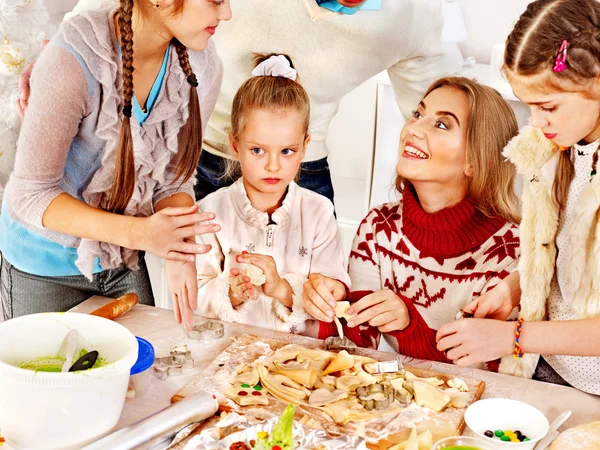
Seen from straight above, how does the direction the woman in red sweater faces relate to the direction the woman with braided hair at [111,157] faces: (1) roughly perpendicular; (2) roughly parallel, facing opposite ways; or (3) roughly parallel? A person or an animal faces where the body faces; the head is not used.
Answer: roughly perpendicular

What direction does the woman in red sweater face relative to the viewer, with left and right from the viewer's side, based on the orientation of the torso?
facing the viewer and to the left of the viewer

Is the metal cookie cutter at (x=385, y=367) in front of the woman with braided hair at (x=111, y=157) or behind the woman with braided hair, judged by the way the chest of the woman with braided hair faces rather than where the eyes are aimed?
in front

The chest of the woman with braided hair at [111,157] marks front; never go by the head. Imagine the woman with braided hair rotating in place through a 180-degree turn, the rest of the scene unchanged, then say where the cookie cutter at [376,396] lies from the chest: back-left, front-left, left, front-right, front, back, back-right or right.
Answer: back

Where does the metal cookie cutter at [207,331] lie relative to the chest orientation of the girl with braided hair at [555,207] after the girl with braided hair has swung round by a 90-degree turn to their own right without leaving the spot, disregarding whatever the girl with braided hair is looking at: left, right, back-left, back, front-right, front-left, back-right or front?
front-left

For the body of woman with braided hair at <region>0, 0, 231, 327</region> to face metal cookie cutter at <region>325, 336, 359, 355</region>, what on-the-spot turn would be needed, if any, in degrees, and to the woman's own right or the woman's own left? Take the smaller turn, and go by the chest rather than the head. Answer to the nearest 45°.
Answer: approximately 45° to the woman's own left

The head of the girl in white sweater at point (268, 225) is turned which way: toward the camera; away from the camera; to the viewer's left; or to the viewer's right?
toward the camera

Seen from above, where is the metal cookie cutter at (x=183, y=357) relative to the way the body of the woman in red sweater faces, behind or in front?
in front

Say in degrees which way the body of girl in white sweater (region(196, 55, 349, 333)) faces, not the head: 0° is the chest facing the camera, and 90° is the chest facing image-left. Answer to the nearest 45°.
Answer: approximately 0°

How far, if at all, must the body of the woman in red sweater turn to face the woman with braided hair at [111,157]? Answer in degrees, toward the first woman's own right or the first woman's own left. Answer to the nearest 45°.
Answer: approximately 45° to the first woman's own right

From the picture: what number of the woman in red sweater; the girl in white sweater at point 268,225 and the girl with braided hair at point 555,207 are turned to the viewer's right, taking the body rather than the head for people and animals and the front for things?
0

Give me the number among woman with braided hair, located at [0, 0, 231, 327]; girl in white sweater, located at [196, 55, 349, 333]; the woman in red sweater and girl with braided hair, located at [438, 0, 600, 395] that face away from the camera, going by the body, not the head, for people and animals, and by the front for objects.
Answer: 0

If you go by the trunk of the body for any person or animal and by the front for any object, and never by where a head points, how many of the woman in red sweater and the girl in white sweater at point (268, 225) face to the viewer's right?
0
